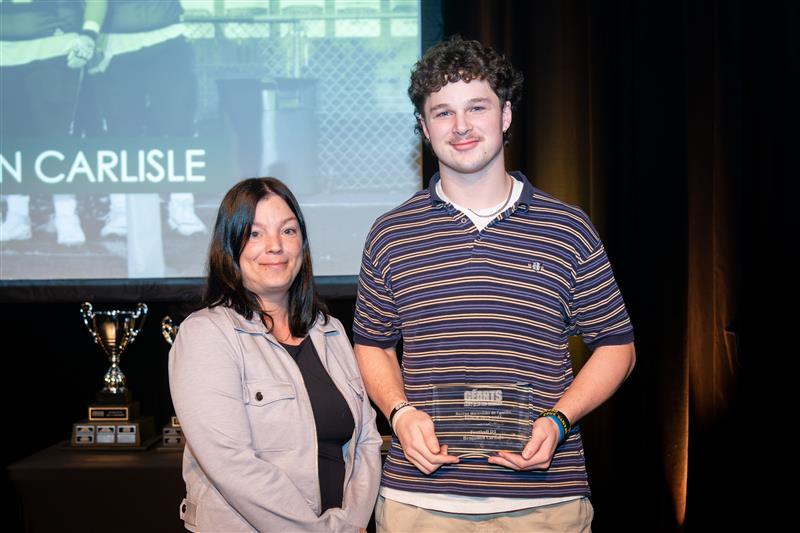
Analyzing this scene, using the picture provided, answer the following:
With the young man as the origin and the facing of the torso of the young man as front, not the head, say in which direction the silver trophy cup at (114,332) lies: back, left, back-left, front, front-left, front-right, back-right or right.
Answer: back-right

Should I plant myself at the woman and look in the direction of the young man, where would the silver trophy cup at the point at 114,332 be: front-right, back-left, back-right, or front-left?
back-left

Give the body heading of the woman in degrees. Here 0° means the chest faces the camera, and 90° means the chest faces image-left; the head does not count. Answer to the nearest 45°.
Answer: approximately 315°

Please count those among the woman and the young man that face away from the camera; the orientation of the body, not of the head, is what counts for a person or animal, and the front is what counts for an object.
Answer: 0
